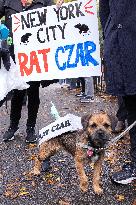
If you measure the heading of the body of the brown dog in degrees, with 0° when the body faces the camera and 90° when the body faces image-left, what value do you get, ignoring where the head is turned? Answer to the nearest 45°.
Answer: approximately 315°

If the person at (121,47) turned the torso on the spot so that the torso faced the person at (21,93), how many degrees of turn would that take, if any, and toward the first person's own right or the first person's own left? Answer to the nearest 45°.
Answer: approximately 90° to the first person's own right

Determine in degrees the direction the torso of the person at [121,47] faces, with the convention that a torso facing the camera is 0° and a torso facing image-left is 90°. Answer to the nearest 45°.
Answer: approximately 45°

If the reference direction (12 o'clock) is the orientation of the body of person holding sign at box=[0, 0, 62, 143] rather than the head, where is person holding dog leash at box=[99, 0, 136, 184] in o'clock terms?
person holding dog leash at box=[99, 0, 136, 184] is roughly at 11 o'clock from person holding sign at box=[0, 0, 62, 143].
